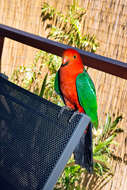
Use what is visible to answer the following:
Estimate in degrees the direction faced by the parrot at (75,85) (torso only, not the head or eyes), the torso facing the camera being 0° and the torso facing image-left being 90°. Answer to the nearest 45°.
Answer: approximately 45°
